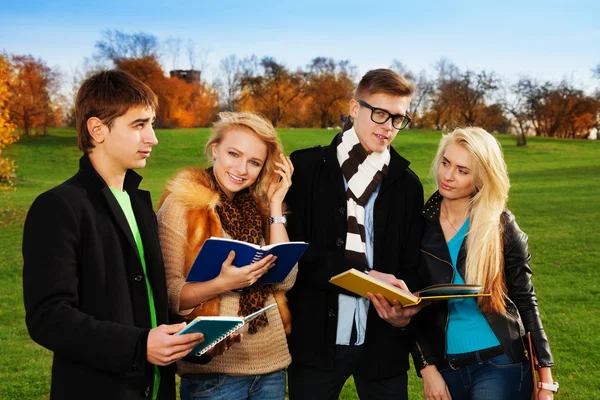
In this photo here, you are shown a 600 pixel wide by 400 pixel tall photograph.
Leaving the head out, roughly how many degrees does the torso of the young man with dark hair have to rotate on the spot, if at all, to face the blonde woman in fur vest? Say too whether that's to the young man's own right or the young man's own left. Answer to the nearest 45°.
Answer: approximately 90° to the young man's own left

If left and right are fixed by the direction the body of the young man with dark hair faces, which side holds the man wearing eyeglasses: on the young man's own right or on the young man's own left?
on the young man's own left

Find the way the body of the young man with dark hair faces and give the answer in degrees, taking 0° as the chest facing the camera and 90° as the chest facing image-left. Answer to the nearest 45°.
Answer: approximately 315°

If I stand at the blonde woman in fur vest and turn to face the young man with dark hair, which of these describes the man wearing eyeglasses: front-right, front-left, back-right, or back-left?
back-left

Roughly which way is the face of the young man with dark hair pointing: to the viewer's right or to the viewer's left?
to the viewer's right
